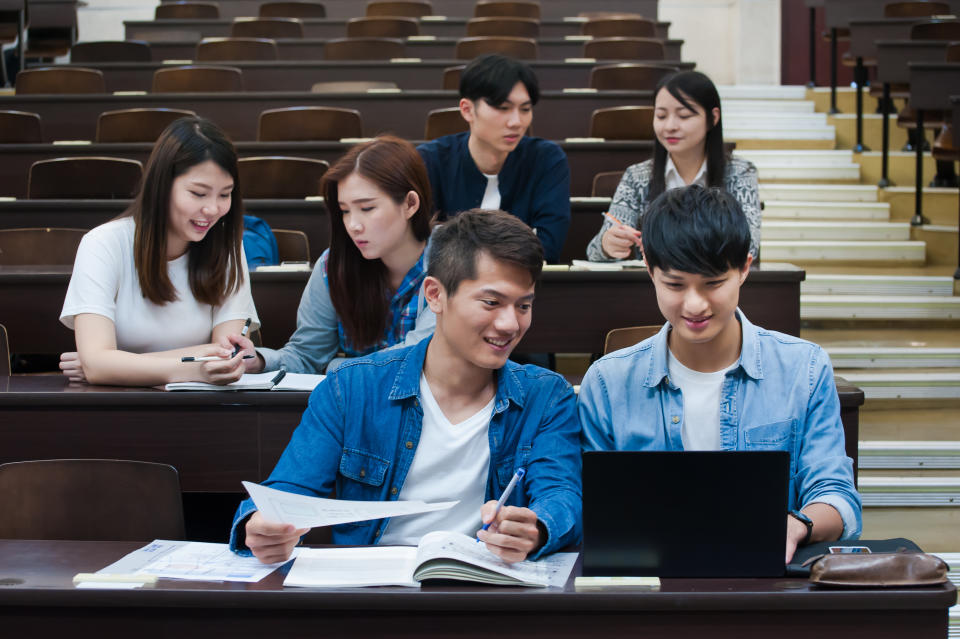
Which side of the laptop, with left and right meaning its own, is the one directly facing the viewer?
back

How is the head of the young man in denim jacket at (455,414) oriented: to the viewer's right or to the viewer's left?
to the viewer's right
